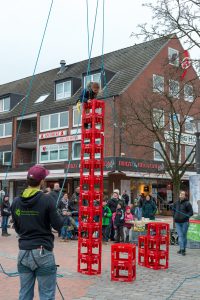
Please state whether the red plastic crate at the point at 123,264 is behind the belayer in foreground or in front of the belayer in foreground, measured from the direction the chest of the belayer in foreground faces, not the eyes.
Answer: in front

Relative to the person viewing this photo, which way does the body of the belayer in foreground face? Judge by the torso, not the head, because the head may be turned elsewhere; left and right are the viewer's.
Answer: facing away from the viewer and to the right of the viewer

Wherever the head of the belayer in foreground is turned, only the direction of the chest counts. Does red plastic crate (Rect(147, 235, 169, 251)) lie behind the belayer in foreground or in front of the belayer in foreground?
in front

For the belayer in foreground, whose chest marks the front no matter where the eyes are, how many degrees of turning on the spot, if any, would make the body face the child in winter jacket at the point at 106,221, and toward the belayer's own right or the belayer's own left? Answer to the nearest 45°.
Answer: approximately 45° to the belayer's own left

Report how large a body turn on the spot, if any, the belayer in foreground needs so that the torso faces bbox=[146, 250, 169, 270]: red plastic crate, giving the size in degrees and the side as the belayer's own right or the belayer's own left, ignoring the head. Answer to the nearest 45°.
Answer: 0° — they already face it

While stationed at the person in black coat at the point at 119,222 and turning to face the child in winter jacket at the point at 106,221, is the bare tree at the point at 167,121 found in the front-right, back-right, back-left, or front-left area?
back-right

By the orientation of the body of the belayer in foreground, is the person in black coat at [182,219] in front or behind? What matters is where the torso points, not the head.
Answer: in front
